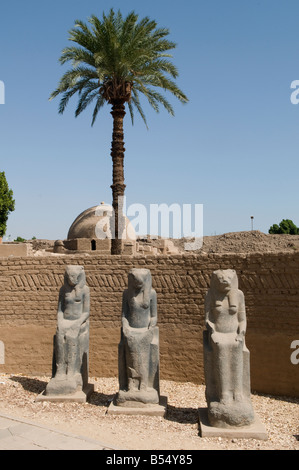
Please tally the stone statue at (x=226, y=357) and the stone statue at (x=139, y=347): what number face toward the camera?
2

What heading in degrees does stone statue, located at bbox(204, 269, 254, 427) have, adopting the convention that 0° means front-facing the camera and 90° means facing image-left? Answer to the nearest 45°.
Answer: approximately 0°

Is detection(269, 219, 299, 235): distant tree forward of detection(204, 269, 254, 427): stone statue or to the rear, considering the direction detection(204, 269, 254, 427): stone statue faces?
to the rear

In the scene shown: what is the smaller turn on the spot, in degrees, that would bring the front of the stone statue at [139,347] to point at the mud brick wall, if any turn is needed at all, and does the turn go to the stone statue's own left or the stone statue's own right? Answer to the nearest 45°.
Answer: approximately 180°

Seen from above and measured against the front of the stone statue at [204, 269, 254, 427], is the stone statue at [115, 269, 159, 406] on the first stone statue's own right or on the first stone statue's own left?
on the first stone statue's own right

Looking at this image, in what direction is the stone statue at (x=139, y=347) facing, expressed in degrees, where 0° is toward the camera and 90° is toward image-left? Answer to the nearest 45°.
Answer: approximately 0°

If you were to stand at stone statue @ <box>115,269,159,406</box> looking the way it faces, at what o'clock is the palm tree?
The palm tree is roughly at 6 o'clock from the stone statue.

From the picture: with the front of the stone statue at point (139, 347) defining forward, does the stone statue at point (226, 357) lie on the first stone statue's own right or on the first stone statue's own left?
on the first stone statue's own left
